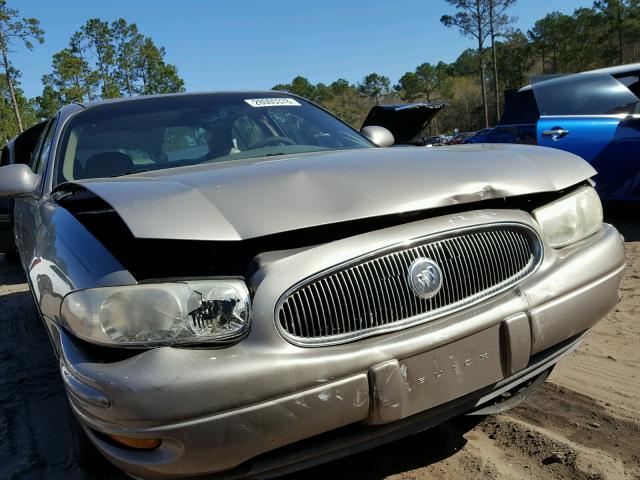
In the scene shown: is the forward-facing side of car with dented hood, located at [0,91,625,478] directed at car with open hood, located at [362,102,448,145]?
no

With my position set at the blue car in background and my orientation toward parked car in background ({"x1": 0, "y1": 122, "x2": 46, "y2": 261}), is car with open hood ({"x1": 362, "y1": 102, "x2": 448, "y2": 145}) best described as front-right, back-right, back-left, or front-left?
front-right

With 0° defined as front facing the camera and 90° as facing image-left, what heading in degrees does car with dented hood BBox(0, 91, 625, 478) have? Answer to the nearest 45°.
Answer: approximately 315°

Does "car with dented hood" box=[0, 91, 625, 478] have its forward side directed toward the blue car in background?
no

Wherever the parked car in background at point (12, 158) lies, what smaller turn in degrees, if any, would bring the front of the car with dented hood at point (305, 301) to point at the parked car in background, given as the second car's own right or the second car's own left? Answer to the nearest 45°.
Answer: approximately 180°

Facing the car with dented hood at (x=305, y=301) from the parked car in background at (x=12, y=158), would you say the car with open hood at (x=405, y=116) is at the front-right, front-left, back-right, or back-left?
front-left
